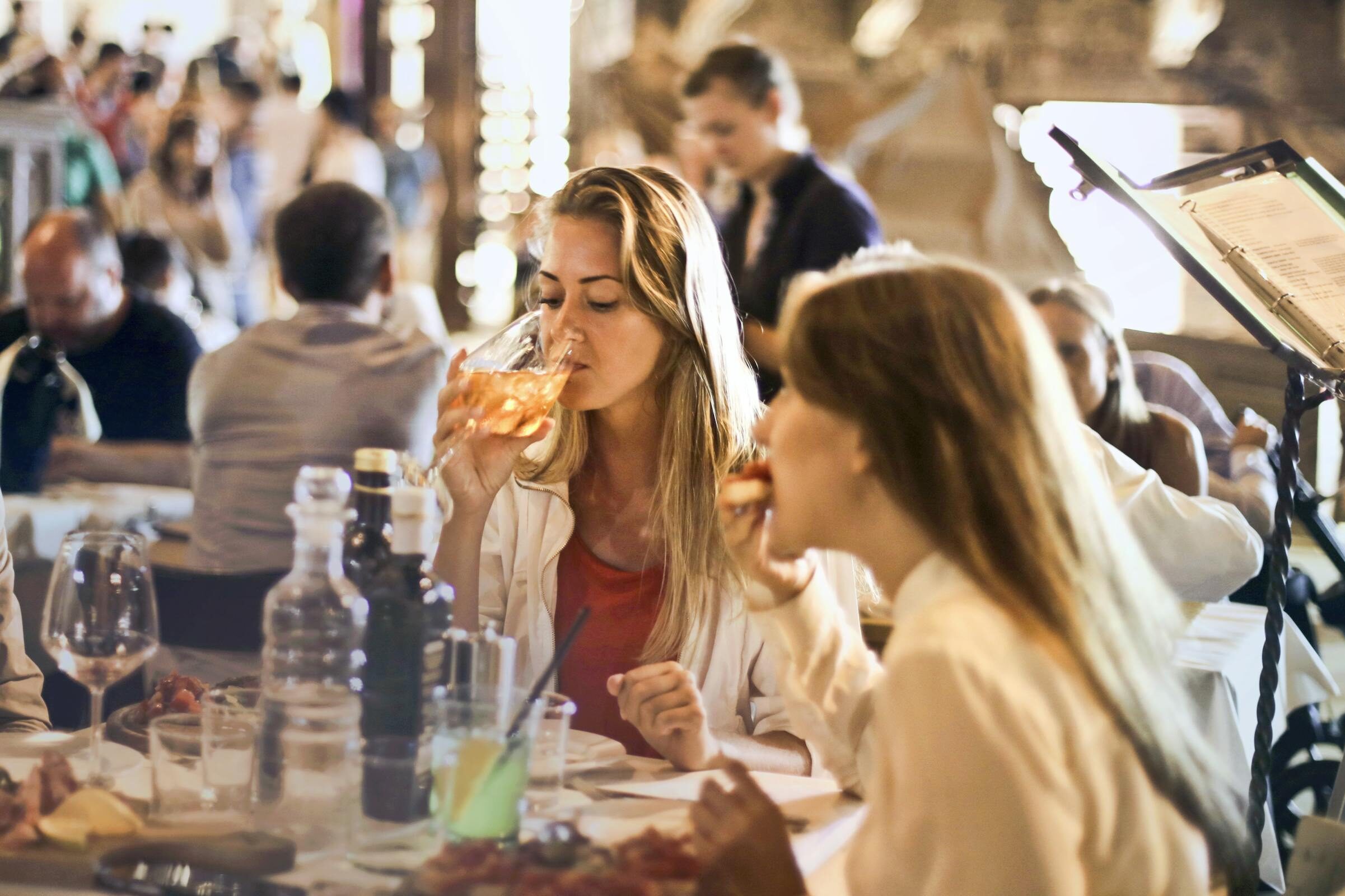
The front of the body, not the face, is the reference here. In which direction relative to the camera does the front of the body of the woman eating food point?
to the viewer's left

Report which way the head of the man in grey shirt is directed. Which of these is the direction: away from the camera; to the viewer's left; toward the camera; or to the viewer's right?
away from the camera

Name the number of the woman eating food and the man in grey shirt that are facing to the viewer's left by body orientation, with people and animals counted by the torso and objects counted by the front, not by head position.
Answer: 1

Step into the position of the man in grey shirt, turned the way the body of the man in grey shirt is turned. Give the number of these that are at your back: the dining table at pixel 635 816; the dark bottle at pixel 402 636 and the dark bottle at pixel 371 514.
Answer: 3

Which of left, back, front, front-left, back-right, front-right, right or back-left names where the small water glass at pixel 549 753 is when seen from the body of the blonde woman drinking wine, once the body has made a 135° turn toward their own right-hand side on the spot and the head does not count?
back

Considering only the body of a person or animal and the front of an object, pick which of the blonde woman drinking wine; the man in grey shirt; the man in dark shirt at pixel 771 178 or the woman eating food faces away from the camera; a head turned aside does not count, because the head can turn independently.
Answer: the man in grey shirt

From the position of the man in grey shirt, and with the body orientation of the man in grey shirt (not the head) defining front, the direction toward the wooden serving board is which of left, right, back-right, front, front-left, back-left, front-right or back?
back

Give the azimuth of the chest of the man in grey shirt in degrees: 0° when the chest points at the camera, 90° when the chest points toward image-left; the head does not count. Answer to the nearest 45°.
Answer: approximately 180°

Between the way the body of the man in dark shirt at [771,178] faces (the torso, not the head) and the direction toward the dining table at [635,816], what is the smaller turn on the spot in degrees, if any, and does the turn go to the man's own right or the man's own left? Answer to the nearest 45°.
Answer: approximately 45° to the man's own left

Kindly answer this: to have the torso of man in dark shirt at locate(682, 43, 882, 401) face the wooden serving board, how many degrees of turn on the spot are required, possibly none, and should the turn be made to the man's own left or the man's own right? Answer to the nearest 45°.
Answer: approximately 45° to the man's own left
